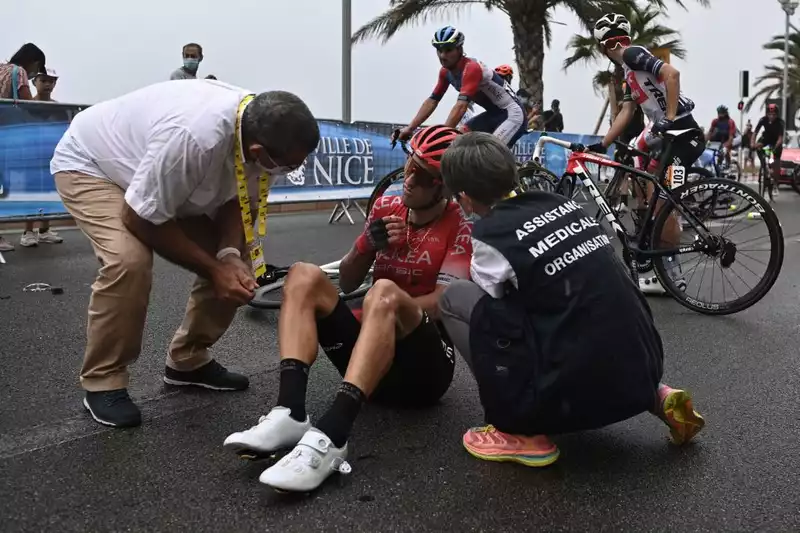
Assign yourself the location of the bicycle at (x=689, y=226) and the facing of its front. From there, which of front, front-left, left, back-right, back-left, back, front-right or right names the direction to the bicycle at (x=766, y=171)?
right

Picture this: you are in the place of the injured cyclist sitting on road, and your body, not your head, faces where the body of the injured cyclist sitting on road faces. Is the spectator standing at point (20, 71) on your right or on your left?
on your right

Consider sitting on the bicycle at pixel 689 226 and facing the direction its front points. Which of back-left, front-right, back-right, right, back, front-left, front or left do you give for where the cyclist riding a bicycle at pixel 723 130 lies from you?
right

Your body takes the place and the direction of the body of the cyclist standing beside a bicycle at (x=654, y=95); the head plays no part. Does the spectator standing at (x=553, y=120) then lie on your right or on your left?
on your right

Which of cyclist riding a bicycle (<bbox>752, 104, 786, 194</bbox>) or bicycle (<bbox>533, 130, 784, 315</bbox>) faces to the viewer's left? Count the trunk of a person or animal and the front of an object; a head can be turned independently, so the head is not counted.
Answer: the bicycle

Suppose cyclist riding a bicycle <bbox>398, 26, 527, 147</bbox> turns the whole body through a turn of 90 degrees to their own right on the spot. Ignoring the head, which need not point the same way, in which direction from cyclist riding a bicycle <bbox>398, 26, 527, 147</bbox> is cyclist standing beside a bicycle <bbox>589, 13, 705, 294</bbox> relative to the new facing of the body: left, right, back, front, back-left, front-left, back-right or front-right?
back

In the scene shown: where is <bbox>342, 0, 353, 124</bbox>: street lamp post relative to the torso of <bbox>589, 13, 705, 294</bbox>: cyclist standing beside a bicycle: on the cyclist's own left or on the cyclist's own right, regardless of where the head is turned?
on the cyclist's own right

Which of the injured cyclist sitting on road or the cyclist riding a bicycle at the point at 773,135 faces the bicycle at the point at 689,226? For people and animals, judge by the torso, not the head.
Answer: the cyclist riding a bicycle

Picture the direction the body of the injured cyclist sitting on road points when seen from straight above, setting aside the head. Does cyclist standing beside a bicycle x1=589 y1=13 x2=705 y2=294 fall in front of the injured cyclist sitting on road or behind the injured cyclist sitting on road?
behind

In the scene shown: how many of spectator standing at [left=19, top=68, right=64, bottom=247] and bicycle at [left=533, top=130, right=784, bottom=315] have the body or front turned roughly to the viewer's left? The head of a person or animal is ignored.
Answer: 1

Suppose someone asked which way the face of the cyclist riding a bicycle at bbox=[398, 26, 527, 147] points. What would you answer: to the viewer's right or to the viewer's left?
to the viewer's left

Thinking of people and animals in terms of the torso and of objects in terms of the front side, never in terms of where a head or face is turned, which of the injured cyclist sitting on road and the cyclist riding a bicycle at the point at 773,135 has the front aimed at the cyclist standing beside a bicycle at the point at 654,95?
the cyclist riding a bicycle at the point at 773,135

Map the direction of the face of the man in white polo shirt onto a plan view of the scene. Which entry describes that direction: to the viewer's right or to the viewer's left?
to the viewer's right

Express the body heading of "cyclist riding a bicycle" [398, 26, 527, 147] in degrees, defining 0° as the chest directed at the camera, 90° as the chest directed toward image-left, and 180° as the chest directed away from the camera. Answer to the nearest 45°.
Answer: approximately 45°

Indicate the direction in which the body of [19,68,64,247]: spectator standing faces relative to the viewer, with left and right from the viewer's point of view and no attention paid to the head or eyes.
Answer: facing the viewer

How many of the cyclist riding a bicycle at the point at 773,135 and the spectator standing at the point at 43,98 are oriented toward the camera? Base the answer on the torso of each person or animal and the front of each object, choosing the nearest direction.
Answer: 2
